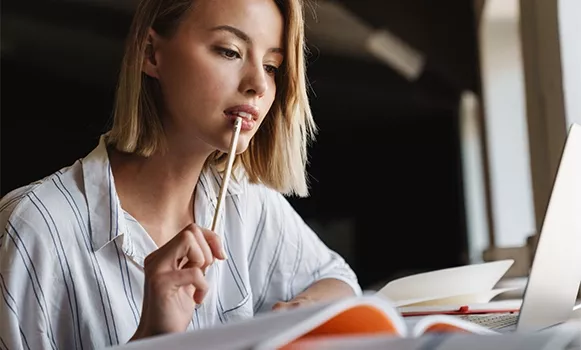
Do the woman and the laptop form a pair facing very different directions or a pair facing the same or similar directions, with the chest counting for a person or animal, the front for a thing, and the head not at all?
very different directions

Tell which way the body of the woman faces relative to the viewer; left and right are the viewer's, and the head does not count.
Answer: facing the viewer and to the right of the viewer

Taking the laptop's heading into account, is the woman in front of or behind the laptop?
in front

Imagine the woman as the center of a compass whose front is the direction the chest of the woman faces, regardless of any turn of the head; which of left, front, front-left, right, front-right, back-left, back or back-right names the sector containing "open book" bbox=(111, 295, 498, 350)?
front-right

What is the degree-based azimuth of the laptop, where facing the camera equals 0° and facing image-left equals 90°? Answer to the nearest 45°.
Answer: approximately 135°
